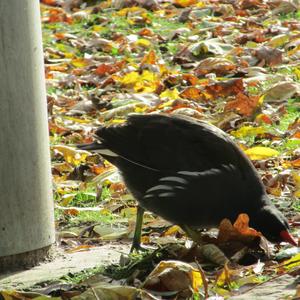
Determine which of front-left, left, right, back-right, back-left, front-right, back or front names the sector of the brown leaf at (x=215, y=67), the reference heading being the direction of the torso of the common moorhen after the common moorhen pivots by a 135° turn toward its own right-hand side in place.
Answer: back-right

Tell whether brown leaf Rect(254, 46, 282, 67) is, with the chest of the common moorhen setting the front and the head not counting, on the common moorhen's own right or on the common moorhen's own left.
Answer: on the common moorhen's own left

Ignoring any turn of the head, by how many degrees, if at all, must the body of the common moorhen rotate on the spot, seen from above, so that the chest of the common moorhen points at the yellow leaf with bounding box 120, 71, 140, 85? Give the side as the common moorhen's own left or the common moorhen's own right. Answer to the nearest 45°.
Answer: approximately 90° to the common moorhen's own left

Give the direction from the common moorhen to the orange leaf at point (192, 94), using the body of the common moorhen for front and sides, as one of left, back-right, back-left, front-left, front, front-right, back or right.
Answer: left

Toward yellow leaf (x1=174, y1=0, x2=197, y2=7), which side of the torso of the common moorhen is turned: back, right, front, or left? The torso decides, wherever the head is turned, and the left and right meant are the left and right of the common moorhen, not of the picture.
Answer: left

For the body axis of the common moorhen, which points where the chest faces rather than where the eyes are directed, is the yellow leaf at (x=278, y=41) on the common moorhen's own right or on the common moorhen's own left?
on the common moorhen's own left

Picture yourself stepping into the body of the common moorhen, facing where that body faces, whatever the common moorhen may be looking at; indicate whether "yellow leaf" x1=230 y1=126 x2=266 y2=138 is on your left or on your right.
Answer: on your left

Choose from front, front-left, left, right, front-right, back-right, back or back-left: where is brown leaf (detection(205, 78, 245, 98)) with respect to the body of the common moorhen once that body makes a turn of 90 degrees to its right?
back

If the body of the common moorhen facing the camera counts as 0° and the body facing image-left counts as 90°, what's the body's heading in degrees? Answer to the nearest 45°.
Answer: approximately 270°

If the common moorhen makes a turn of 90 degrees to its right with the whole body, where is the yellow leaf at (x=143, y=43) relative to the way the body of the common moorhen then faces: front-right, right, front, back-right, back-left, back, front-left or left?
back

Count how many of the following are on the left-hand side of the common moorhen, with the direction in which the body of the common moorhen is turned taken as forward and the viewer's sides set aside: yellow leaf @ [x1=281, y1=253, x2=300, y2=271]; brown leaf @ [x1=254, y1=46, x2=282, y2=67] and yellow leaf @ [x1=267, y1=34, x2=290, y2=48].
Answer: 2

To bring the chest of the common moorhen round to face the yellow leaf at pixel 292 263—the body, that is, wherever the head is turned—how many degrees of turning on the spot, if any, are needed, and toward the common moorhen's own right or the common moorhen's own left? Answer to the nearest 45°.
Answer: approximately 45° to the common moorhen's own right
